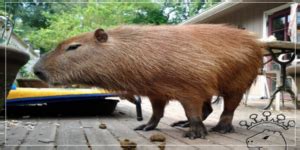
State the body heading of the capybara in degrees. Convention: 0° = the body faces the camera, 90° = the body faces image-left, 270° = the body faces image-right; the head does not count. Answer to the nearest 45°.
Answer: approximately 90°

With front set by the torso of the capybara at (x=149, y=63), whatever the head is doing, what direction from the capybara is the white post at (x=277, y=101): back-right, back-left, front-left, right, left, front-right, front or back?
back-right
